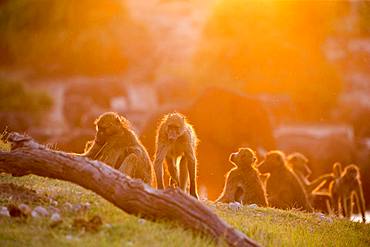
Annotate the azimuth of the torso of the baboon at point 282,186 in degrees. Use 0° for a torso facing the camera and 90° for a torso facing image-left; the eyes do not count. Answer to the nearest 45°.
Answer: approximately 90°

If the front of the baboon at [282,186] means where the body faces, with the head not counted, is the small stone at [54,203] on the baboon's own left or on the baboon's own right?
on the baboon's own left

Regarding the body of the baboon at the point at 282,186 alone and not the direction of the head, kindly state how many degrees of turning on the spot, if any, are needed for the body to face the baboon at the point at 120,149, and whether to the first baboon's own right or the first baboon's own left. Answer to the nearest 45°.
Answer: approximately 45° to the first baboon's own left
